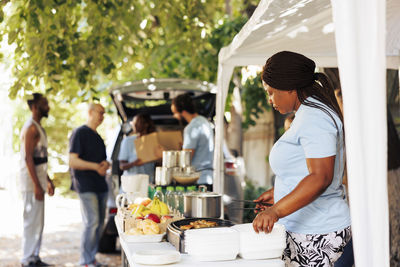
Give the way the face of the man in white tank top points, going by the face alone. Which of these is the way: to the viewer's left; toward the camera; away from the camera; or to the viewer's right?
to the viewer's right

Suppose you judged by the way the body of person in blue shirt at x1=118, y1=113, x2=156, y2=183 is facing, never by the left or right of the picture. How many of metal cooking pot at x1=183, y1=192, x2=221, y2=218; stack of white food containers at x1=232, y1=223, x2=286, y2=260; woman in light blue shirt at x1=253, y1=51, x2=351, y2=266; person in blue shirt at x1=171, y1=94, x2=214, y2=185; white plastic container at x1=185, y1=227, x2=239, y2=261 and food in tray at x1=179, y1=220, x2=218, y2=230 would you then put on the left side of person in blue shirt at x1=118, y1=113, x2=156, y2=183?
0

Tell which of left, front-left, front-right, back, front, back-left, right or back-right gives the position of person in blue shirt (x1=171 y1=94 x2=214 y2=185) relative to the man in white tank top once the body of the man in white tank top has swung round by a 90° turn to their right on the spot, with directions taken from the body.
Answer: front-left

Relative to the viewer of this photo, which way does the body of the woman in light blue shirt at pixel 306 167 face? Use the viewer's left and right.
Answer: facing to the left of the viewer

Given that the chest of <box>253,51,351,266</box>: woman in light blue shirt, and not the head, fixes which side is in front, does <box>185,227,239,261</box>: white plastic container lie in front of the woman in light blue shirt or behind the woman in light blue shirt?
in front

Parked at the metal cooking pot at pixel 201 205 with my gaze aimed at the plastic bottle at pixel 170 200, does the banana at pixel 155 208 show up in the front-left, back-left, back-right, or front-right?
front-left

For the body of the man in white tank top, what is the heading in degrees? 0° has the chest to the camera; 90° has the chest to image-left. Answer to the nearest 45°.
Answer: approximately 270°

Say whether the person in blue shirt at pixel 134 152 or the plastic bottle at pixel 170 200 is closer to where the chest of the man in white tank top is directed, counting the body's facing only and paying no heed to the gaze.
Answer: the person in blue shirt

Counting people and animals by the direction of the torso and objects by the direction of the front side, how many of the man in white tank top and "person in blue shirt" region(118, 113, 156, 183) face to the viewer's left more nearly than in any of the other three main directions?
0
